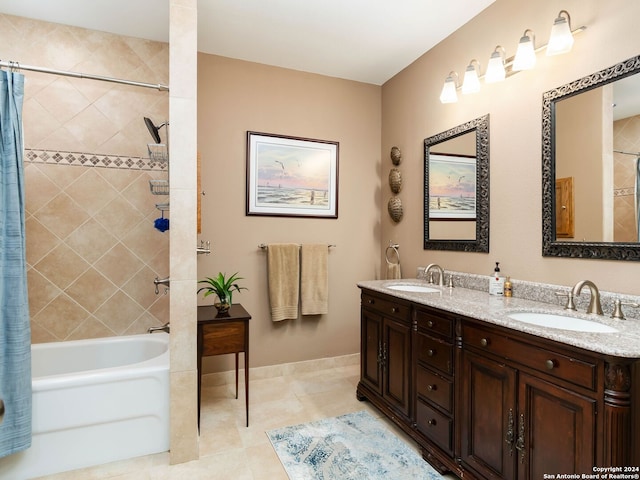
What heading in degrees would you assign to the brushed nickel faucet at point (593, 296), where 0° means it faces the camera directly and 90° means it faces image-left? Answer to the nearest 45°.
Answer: approximately 45°

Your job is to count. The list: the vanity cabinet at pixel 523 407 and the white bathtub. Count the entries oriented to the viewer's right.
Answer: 0

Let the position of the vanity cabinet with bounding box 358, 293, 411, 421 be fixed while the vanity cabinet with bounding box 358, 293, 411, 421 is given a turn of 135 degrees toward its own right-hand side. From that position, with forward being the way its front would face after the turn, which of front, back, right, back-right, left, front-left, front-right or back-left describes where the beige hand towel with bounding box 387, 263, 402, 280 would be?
front

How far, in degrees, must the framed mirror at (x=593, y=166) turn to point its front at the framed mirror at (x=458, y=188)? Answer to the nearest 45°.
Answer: approximately 90° to its right

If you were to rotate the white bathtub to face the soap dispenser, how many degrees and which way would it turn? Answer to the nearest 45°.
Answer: approximately 45° to its left

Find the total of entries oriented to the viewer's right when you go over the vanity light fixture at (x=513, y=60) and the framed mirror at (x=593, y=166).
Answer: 0

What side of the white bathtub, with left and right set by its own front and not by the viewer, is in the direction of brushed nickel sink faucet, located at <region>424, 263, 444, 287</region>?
left

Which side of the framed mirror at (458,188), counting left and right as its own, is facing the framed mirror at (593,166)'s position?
left

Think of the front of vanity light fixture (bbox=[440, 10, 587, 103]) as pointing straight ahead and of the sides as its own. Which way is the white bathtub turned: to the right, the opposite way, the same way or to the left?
to the left

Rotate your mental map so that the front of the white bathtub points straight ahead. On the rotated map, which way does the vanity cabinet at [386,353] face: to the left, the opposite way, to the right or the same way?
to the right
